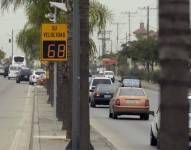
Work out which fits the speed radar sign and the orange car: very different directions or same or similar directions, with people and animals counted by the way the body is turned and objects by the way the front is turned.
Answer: very different directions

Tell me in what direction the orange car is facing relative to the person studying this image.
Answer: facing away from the viewer

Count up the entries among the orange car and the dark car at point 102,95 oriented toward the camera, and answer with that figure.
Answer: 0

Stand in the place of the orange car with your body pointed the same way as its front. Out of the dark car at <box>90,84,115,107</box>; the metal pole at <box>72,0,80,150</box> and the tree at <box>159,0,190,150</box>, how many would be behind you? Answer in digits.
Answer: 2

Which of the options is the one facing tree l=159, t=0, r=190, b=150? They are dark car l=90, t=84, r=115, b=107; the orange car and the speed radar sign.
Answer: the speed radar sign

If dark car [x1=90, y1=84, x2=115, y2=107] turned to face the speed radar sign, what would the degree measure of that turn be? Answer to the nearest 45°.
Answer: approximately 180°

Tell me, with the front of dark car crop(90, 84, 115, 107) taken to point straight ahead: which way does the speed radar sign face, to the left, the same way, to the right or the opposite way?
the opposite way

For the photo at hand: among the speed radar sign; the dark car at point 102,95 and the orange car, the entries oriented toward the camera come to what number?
1

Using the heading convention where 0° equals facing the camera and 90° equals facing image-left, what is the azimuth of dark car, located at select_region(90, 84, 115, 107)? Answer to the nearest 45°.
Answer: approximately 180°

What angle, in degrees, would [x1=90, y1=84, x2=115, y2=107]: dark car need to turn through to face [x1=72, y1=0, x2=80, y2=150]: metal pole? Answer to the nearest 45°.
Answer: approximately 180°

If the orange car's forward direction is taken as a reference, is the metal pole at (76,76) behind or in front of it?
behind

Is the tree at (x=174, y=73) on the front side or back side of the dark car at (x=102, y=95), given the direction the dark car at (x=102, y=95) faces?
on the back side

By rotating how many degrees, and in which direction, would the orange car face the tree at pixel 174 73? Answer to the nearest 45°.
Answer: approximately 180°

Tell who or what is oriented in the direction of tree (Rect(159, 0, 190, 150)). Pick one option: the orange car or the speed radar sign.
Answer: the speed radar sign

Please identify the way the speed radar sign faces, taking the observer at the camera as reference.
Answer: facing the viewer

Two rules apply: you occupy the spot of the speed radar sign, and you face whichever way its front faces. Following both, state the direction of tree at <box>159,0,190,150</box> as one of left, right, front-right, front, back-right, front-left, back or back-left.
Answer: front
